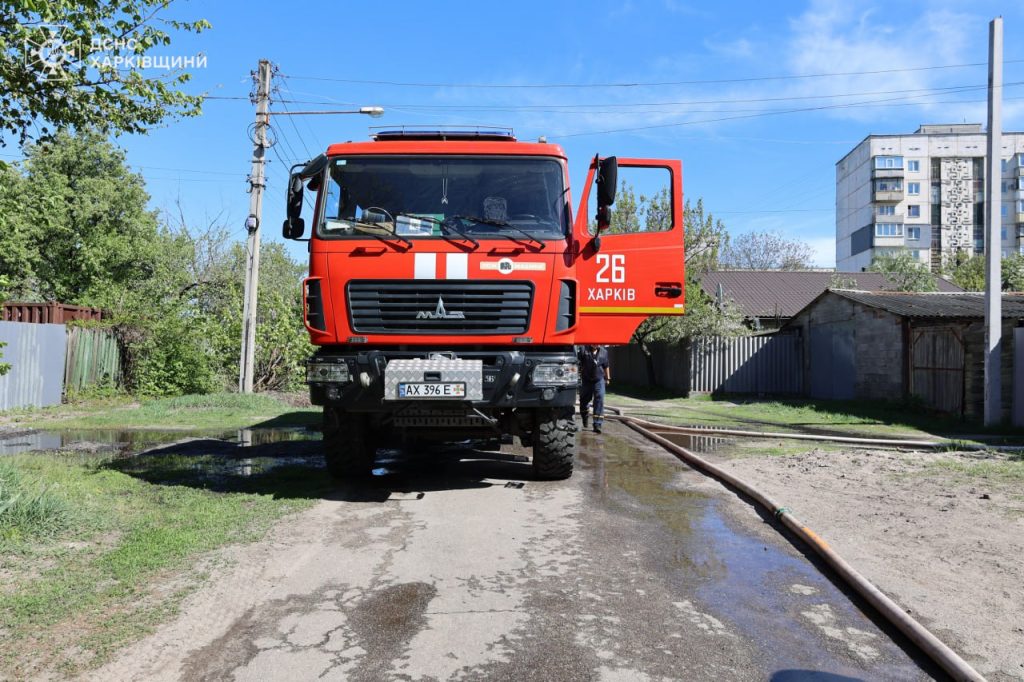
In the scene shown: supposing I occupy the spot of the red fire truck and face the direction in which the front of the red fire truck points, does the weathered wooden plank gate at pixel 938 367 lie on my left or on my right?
on my left

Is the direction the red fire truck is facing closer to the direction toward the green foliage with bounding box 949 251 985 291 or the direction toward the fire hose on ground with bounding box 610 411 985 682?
the fire hose on ground

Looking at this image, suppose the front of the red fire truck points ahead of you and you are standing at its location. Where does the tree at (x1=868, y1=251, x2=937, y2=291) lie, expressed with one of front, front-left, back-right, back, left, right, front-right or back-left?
back-left

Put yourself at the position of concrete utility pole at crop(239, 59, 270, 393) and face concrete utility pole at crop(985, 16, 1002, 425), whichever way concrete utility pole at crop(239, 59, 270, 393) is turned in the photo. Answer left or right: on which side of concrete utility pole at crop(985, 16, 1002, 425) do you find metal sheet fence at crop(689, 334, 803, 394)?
left

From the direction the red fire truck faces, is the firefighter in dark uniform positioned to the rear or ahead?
to the rear

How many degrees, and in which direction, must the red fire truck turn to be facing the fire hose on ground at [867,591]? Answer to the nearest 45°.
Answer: approximately 45° to its left

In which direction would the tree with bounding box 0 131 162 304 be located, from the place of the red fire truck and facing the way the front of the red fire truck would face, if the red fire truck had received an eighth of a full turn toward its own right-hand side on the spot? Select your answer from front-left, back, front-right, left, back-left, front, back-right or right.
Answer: right

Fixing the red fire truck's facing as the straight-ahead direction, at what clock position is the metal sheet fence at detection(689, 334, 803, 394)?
The metal sheet fence is roughly at 7 o'clock from the red fire truck.

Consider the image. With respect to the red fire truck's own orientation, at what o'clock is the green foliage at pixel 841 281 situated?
The green foliage is roughly at 7 o'clock from the red fire truck.

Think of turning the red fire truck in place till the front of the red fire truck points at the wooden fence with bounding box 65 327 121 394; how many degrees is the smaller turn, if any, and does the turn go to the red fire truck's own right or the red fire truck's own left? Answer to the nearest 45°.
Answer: approximately 135° to the red fire truck's own right

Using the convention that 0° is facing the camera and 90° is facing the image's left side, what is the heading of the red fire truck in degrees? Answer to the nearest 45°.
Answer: approximately 0°

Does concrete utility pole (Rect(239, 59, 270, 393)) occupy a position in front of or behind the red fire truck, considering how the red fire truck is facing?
behind
